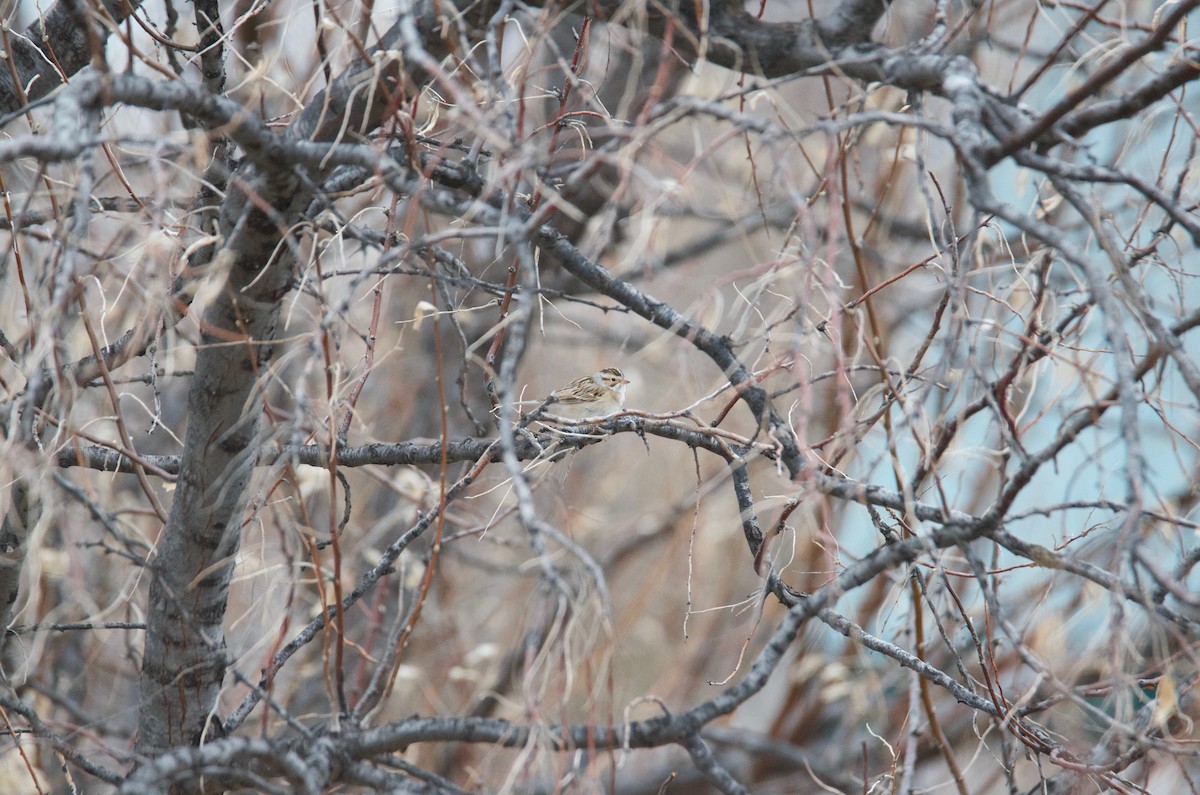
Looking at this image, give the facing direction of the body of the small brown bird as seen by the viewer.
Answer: to the viewer's right
